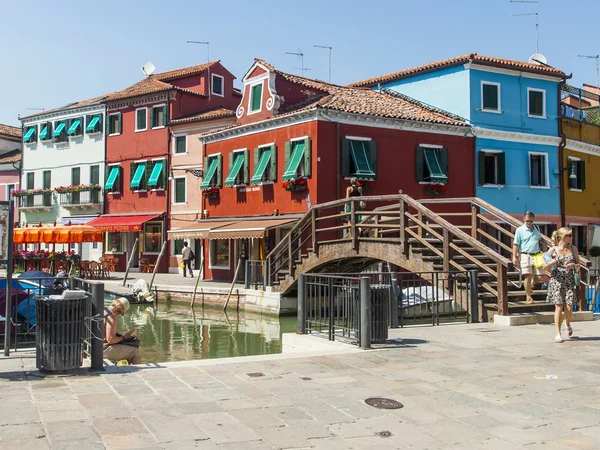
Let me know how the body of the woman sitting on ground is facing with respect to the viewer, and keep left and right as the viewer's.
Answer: facing to the right of the viewer

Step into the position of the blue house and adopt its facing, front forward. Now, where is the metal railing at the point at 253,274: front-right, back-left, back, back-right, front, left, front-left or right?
right

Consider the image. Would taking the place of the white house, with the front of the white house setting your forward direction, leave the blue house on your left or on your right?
on your left

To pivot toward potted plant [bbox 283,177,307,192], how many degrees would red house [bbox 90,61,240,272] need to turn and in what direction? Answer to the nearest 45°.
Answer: approximately 90° to its left

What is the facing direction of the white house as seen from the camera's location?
facing the viewer and to the left of the viewer

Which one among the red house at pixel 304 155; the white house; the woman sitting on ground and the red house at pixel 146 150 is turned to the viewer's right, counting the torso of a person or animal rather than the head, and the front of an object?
the woman sitting on ground

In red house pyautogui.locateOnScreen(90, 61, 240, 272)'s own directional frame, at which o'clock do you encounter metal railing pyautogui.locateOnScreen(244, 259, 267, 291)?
The metal railing is roughly at 10 o'clock from the red house.

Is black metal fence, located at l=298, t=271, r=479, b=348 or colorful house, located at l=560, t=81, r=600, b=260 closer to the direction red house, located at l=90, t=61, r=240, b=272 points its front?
the black metal fence

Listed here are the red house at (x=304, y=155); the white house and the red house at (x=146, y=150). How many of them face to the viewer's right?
0

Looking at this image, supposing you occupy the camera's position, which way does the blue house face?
facing the viewer and to the right of the viewer
